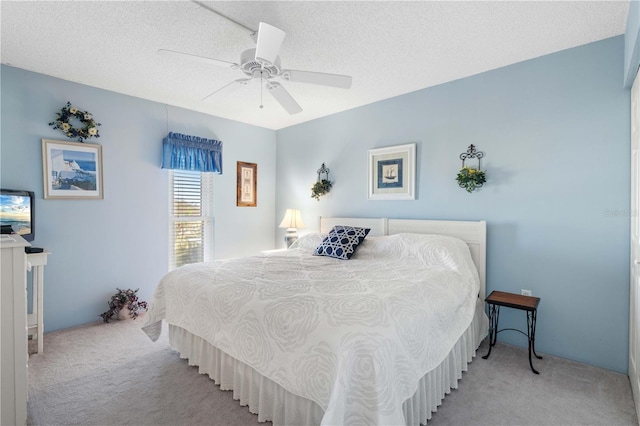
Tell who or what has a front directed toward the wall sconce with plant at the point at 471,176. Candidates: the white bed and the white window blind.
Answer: the white window blind

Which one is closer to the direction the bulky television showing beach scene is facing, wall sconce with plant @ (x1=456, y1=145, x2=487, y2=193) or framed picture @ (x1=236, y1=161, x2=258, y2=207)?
the wall sconce with plant

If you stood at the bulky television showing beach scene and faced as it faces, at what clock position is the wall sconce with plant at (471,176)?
The wall sconce with plant is roughly at 12 o'clock from the bulky television showing beach scene.

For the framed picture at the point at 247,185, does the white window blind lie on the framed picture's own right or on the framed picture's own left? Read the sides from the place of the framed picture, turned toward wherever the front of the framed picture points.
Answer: on the framed picture's own right

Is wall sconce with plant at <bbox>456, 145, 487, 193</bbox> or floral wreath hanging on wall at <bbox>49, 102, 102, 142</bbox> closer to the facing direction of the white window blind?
the wall sconce with plant

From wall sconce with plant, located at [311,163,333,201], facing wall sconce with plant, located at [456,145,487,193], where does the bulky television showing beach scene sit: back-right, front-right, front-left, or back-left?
back-right

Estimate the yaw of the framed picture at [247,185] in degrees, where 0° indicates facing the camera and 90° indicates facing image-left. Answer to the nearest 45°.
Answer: approximately 315°

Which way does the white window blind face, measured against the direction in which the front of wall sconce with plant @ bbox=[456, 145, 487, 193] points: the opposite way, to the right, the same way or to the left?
to the left

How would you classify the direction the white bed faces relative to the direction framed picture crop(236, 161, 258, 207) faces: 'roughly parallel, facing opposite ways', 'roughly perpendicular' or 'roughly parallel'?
roughly perpendicular

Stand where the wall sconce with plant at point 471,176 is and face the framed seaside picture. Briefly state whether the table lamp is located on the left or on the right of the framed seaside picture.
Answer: right

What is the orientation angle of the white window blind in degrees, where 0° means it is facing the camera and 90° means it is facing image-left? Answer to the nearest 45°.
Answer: approximately 315°
